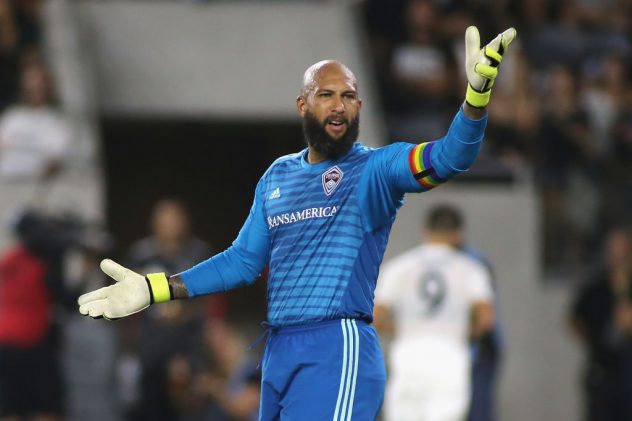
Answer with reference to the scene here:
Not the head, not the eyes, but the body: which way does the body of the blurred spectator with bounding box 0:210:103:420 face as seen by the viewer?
to the viewer's right

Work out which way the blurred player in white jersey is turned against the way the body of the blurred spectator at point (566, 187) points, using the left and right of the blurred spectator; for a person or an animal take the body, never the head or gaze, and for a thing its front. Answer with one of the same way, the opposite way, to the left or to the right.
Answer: the opposite way

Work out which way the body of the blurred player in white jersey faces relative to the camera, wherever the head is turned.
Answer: away from the camera

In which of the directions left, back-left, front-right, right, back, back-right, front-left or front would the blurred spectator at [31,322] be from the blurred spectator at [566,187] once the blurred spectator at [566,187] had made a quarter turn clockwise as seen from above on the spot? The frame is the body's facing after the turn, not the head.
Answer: front-left

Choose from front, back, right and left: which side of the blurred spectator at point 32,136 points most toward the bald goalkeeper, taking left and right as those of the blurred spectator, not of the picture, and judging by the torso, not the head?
front

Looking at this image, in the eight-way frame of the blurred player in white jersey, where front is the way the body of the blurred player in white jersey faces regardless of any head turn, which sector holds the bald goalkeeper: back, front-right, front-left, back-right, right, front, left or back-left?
back

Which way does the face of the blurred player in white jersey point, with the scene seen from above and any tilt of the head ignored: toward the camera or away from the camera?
away from the camera

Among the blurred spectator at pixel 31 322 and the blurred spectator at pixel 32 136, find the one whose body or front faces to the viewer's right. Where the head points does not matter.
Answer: the blurred spectator at pixel 31 322

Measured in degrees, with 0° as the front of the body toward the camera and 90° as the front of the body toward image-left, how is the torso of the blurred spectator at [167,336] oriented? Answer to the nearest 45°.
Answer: approximately 0°
